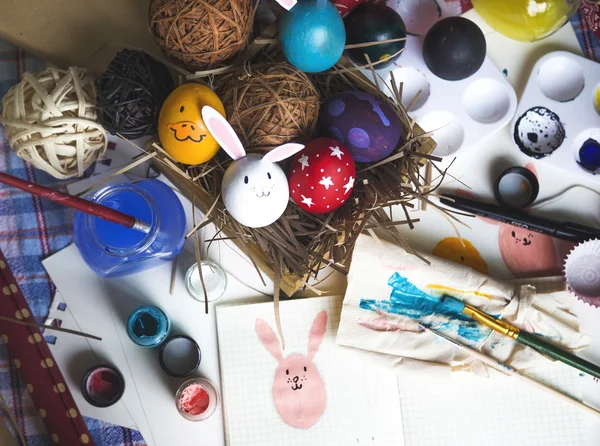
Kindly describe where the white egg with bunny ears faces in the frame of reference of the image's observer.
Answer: facing the viewer

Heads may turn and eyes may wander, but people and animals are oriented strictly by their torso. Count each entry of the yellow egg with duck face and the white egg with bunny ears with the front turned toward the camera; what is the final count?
2

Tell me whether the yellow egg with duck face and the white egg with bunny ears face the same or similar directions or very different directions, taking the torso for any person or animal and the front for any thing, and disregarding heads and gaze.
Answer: same or similar directions
